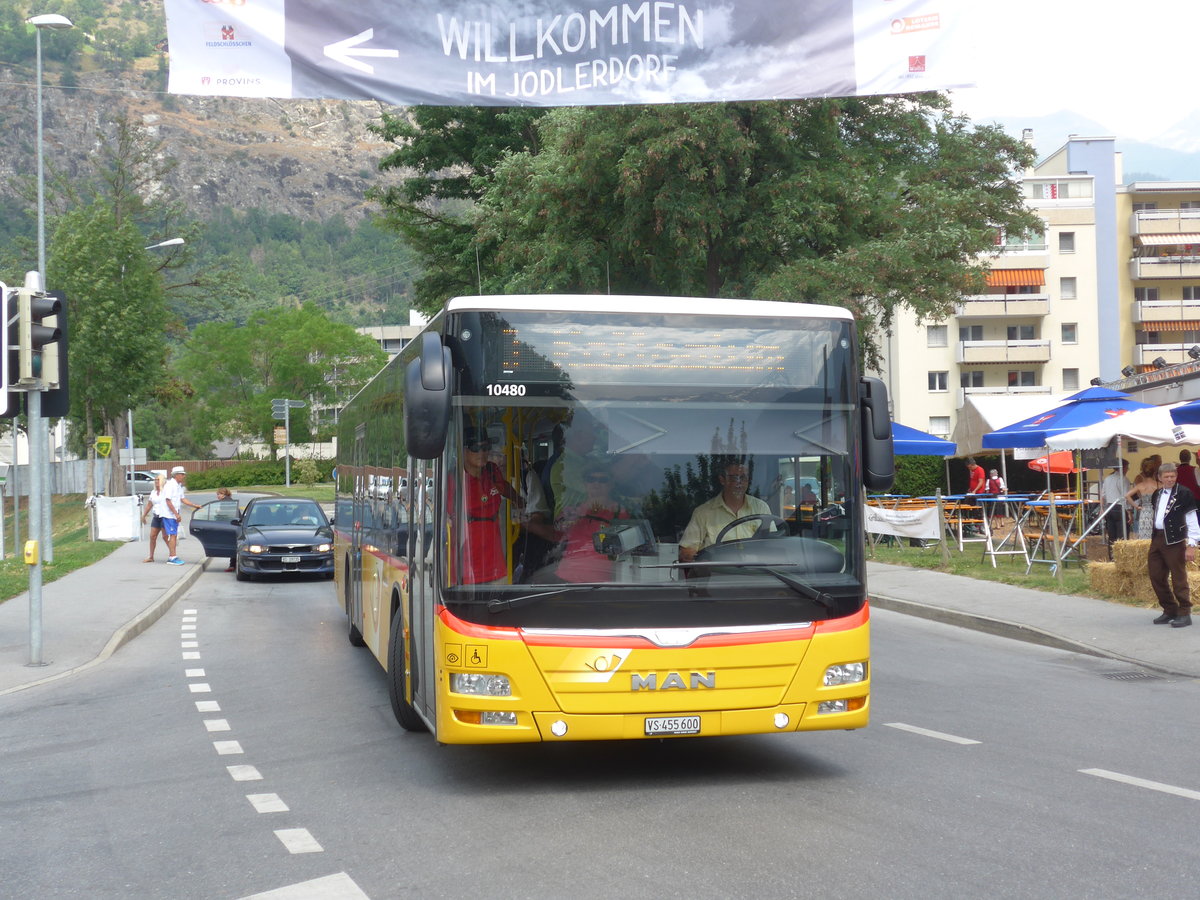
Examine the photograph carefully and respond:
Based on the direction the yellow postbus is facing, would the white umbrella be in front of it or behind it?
behind

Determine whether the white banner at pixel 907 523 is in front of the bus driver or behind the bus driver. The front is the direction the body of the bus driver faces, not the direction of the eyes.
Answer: behind

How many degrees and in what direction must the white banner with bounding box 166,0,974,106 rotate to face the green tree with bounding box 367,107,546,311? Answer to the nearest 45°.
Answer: approximately 180°

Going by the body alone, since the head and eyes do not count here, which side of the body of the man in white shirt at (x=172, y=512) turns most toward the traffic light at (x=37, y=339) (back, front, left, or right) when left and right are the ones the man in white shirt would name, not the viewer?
right

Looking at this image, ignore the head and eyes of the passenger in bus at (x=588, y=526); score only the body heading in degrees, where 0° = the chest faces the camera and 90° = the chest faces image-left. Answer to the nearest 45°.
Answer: approximately 0°

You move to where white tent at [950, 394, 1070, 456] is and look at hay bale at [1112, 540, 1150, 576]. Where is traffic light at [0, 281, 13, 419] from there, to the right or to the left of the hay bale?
right

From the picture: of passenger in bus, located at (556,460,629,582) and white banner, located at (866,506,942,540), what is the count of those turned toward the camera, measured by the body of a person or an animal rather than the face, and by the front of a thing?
2
